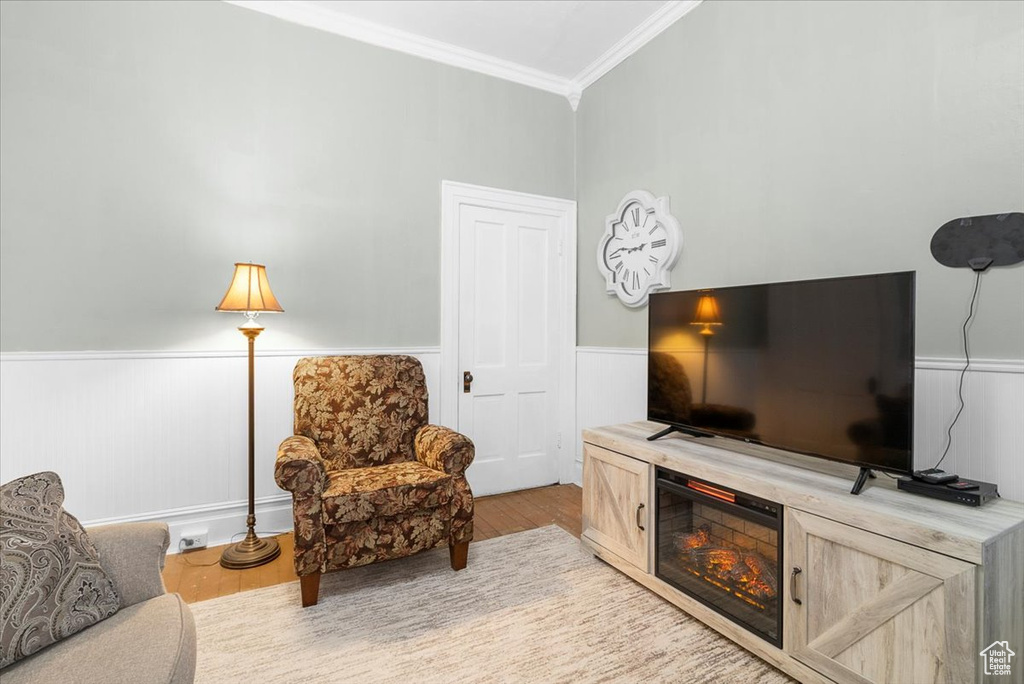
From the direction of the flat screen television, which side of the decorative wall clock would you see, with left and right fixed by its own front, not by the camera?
left

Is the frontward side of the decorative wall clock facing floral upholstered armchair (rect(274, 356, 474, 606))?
yes

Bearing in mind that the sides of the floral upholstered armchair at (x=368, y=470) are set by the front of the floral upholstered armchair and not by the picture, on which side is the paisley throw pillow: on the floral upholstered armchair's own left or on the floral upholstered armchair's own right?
on the floral upholstered armchair's own right

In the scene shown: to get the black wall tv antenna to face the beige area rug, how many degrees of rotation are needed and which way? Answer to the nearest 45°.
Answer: approximately 45° to its right

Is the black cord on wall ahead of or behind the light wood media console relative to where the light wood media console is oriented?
behind

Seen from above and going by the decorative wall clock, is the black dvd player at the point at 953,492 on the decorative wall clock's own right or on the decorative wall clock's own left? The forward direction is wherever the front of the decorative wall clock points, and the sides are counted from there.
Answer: on the decorative wall clock's own left

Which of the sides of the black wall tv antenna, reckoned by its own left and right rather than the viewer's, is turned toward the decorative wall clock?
right
